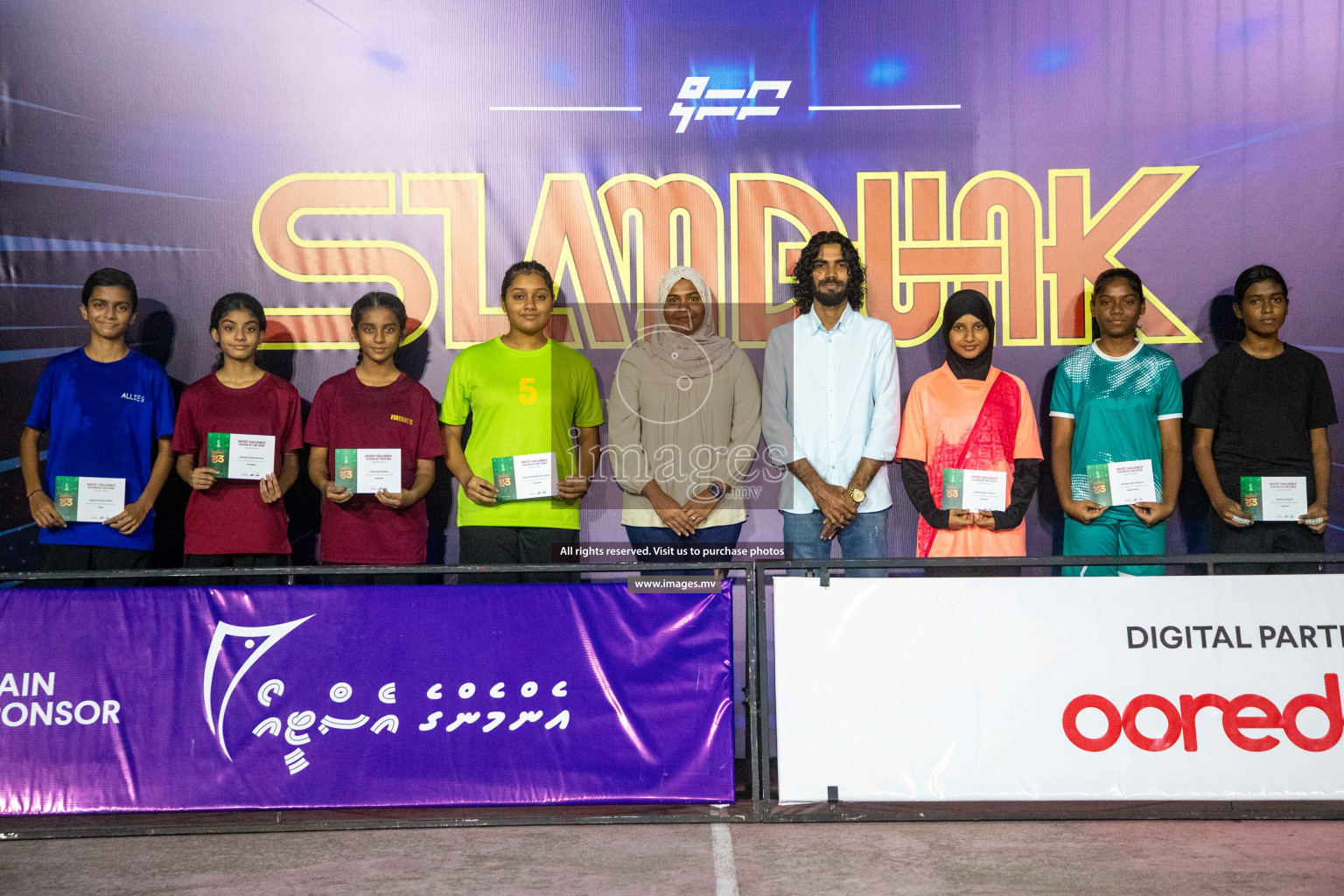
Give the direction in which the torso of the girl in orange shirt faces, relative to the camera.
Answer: toward the camera

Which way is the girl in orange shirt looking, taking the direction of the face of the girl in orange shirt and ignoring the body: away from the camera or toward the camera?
toward the camera

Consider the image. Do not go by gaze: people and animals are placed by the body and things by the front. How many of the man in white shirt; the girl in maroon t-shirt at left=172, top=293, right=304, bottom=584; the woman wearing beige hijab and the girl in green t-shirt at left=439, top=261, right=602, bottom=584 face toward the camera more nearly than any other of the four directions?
4

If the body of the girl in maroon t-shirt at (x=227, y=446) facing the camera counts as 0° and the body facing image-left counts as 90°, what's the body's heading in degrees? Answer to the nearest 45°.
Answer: approximately 0°

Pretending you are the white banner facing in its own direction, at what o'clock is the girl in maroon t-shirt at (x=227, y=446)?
The girl in maroon t-shirt is roughly at 3 o'clock from the white banner.

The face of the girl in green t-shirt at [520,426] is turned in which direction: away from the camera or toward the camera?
toward the camera

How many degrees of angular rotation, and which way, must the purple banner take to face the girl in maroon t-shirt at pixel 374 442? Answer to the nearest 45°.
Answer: approximately 180°

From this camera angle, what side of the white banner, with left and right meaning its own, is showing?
front

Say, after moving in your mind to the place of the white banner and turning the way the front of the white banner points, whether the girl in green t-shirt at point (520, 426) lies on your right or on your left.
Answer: on your right

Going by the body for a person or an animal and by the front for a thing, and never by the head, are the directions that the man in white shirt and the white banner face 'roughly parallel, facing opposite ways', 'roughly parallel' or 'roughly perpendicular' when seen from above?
roughly parallel

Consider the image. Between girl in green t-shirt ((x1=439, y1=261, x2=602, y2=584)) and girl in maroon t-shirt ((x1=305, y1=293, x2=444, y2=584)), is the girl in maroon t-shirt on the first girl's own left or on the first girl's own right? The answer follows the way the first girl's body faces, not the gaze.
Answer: on the first girl's own right

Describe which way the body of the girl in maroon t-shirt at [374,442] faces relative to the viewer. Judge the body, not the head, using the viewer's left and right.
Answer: facing the viewer

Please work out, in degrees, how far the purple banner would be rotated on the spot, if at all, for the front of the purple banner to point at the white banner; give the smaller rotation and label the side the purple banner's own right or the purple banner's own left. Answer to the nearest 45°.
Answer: approximately 90° to the purple banner's own left

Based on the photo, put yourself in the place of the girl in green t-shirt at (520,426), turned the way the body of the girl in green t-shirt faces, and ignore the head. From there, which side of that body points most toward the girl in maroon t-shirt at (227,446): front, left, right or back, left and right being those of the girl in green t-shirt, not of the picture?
right

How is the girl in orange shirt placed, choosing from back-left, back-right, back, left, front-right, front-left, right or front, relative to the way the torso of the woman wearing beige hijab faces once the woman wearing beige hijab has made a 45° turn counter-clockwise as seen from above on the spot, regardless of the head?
front-left

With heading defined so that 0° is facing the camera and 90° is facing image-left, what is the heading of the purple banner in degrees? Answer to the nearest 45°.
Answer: approximately 0°
